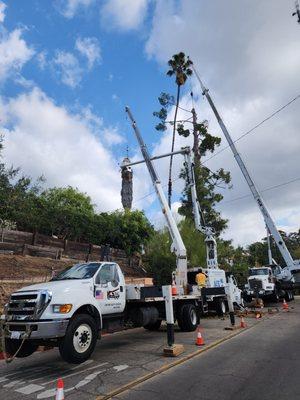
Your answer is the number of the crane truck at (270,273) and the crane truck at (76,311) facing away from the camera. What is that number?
0

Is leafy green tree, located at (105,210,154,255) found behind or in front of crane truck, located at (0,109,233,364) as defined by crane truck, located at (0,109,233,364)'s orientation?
behind

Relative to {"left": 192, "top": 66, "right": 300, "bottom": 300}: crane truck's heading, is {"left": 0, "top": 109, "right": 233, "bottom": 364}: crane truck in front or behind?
in front

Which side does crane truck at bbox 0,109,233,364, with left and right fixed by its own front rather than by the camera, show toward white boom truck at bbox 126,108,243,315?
back

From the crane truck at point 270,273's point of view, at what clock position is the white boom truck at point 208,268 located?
The white boom truck is roughly at 11 o'clock from the crane truck.

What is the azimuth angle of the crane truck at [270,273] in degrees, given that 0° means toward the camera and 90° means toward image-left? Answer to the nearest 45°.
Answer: approximately 45°

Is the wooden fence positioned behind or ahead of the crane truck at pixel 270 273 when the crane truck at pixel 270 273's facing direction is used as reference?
ahead

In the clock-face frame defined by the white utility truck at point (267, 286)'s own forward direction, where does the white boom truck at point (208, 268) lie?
The white boom truck is roughly at 11 o'clock from the white utility truck.
